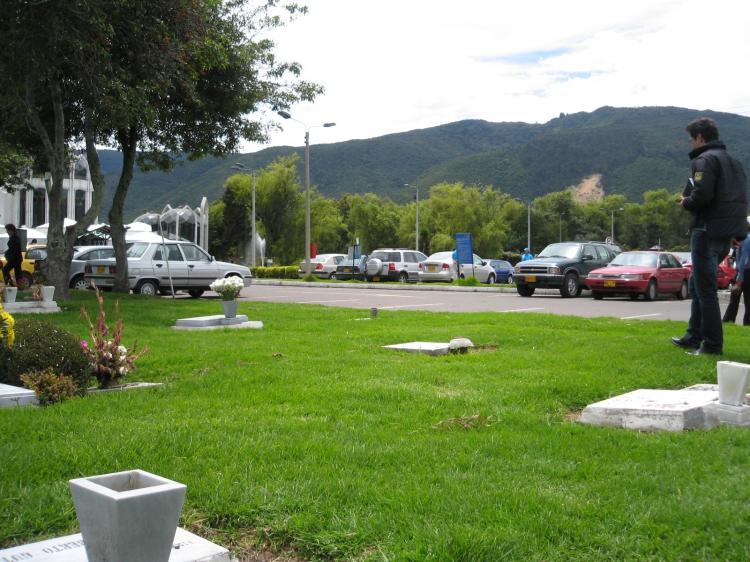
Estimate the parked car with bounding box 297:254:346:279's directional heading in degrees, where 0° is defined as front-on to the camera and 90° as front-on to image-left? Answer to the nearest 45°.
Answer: approximately 225°

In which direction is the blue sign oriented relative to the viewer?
toward the camera

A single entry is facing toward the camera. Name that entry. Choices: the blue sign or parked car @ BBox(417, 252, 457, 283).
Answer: the blue sign

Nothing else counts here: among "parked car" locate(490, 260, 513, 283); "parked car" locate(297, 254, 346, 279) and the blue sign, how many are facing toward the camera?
1

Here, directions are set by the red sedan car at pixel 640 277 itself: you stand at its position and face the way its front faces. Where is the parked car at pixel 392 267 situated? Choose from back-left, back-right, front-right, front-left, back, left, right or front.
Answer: right

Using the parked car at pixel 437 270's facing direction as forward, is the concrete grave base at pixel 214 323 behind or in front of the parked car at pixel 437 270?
behind

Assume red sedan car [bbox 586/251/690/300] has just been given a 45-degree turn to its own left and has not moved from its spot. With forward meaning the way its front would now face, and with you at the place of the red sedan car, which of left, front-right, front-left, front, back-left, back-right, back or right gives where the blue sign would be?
back-right

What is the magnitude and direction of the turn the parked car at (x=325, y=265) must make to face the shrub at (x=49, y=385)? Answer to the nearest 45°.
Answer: approximately 135° to its right

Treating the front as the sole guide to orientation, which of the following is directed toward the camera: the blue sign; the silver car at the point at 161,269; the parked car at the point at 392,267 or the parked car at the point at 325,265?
the blue sign

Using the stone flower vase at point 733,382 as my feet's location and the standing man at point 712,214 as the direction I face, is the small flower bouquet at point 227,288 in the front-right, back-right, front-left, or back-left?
front-left

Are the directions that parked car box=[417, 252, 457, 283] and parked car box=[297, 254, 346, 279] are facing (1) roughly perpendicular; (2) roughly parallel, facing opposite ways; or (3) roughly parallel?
roughly parallel

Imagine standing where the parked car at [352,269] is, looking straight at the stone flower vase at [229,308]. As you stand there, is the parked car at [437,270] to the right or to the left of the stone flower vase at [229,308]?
left

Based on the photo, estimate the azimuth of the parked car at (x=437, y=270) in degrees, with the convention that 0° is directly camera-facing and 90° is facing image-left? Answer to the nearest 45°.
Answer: approximately 225°

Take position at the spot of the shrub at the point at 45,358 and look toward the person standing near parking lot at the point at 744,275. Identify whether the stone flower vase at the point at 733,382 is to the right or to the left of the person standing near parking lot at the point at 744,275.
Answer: right

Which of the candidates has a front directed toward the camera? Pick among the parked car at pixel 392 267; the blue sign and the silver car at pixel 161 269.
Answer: the blue sign

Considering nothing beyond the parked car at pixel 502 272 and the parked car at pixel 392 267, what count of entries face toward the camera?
0

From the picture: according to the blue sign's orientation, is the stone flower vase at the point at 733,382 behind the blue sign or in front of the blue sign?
in front
